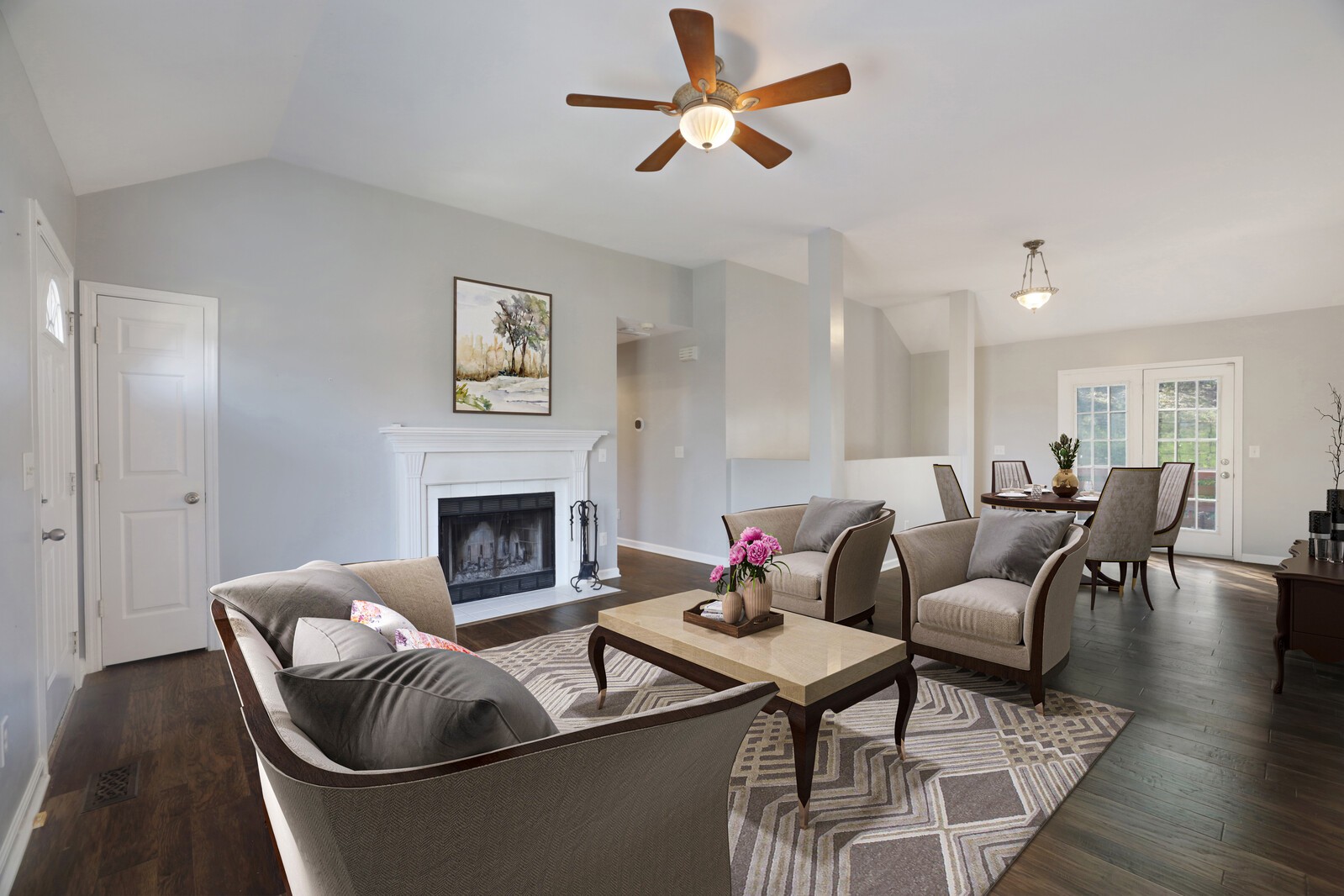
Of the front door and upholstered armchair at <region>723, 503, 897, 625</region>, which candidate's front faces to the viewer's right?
the front door

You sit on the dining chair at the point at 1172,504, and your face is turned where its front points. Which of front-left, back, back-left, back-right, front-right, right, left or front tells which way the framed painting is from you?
front

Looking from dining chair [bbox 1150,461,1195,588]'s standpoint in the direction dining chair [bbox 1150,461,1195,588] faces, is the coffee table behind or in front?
in front

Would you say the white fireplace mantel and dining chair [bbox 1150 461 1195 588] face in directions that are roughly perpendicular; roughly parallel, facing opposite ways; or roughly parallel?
roughly perpendicular

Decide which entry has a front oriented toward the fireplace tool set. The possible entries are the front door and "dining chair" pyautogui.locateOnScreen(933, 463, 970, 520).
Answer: the front door

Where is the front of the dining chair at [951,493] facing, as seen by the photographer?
facing away from the viewer and to the right of the viewer

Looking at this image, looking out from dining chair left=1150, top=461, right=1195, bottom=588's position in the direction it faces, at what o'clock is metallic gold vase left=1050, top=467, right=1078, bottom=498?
The metallic gold vase is roughly at 12 o'clock from the dining chair.

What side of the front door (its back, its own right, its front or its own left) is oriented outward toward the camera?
right

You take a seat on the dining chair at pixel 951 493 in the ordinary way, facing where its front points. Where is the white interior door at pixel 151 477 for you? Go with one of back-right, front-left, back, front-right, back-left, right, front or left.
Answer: back

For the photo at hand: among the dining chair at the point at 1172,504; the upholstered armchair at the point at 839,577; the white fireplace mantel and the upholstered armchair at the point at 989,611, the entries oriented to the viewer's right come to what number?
0

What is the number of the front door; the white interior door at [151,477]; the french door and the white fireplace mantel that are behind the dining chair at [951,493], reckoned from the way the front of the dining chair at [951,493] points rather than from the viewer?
3

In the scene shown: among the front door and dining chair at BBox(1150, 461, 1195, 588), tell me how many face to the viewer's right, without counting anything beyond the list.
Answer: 1

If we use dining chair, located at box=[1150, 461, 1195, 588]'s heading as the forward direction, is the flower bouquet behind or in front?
in front

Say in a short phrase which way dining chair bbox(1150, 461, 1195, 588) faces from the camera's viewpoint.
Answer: facing the viewer and to the left of the viewer

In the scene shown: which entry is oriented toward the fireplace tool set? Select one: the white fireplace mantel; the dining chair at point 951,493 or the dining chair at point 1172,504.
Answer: the dining chair at point 1172,504

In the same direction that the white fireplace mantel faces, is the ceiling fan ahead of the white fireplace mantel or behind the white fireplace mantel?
ahead

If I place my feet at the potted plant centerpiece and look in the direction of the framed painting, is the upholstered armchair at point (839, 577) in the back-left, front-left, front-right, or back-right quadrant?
front-left

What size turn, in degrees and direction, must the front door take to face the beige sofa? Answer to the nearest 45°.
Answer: approximately 90° to its right

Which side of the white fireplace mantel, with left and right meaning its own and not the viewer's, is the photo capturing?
front
